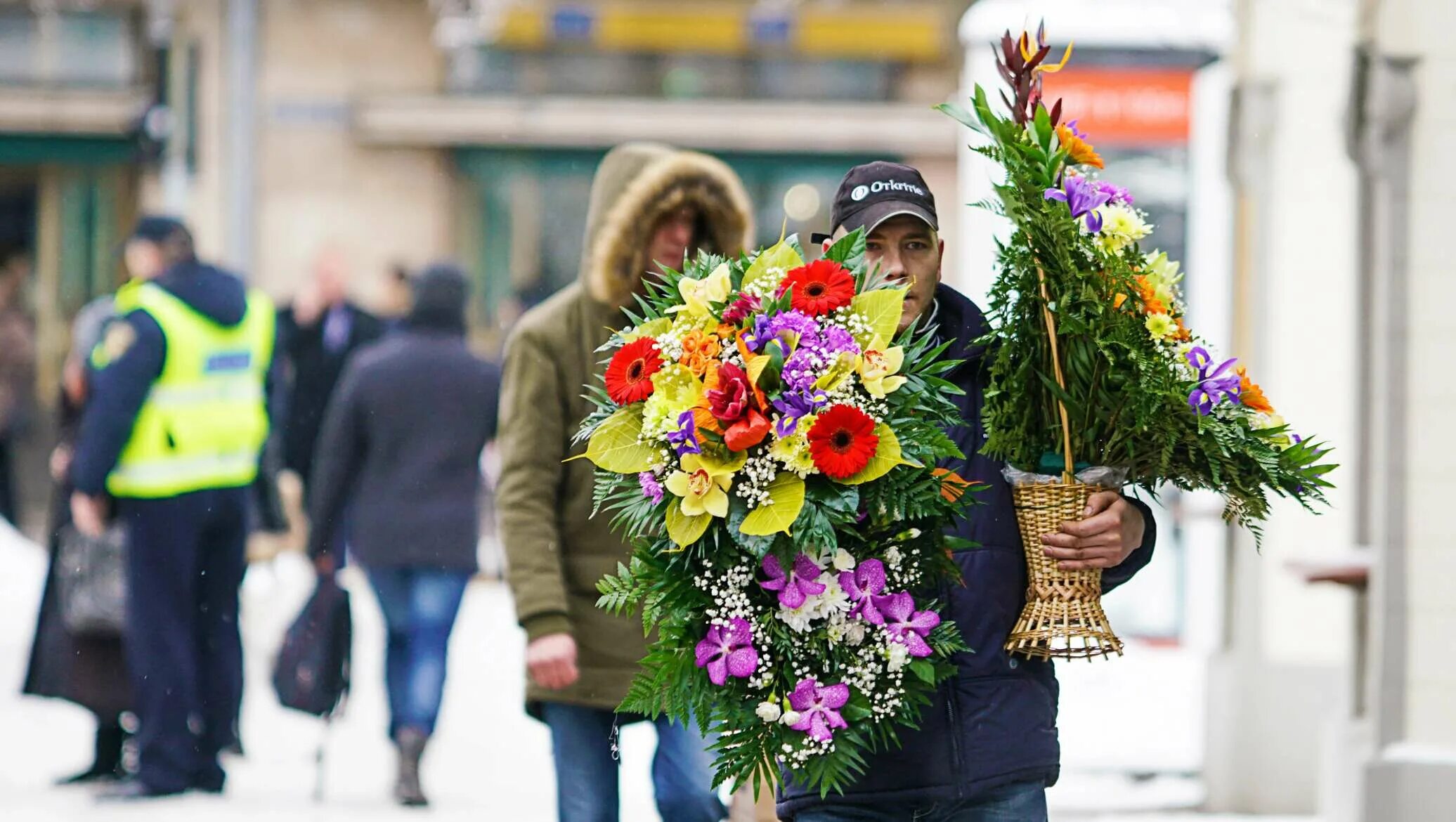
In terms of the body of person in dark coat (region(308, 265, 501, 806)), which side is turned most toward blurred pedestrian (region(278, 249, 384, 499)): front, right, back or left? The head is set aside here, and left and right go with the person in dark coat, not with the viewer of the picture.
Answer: front

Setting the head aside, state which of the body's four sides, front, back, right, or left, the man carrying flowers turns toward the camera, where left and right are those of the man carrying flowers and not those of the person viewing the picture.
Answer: front

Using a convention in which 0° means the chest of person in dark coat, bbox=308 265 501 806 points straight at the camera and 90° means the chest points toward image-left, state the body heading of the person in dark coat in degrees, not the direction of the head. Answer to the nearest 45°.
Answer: approximately 180°

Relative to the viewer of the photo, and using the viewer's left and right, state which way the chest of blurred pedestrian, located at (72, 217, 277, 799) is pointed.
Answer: facing away from the viewer and to the left of the viewer

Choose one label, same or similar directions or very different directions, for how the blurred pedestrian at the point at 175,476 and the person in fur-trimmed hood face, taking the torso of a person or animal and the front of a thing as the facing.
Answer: very different directions

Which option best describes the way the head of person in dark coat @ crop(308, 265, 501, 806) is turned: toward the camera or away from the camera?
away from the camera

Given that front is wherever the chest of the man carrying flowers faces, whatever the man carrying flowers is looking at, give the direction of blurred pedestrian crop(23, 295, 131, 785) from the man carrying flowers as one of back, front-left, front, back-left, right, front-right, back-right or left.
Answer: back-right

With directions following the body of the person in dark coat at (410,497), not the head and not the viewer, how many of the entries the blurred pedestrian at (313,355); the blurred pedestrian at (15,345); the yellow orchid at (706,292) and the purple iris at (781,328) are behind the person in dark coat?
2

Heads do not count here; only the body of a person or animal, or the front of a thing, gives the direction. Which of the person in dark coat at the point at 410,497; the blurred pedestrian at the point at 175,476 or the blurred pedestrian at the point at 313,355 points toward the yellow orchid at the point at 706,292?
the blurred pedestrian at the point at 313,355
